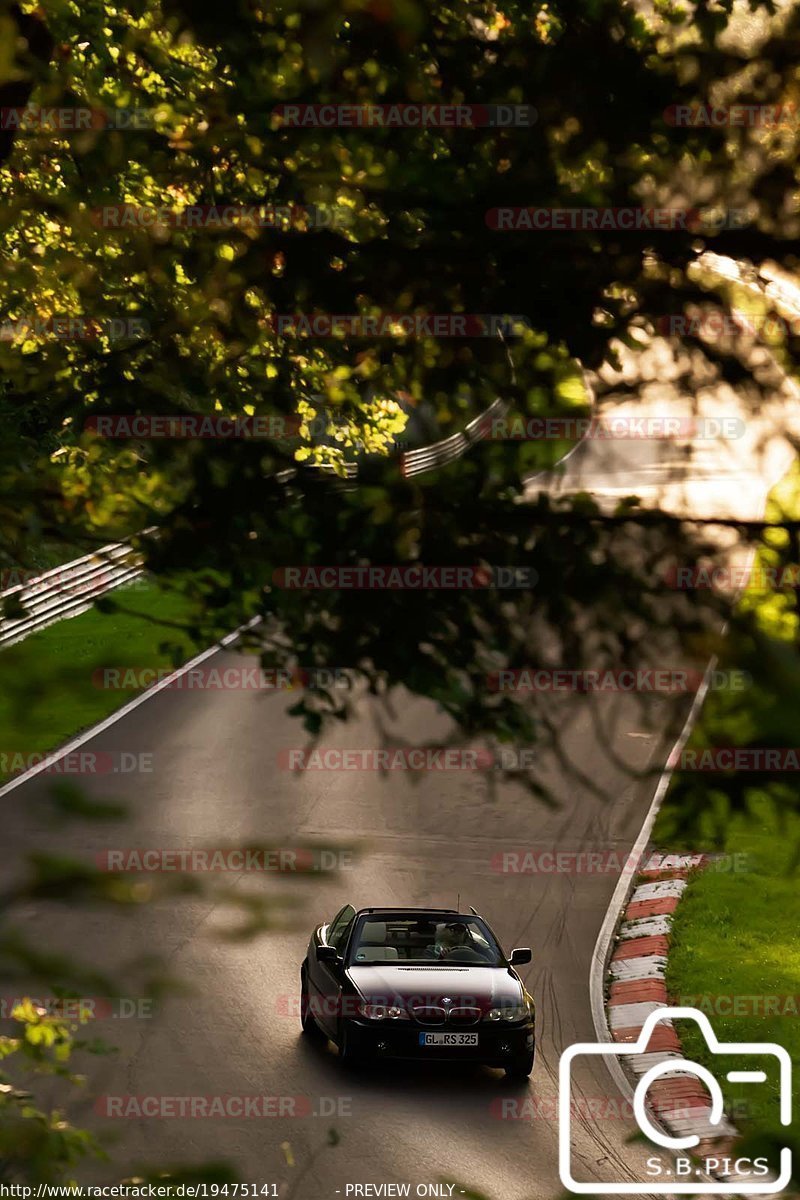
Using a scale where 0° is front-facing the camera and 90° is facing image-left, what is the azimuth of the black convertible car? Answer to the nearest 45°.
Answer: approximately 0°
